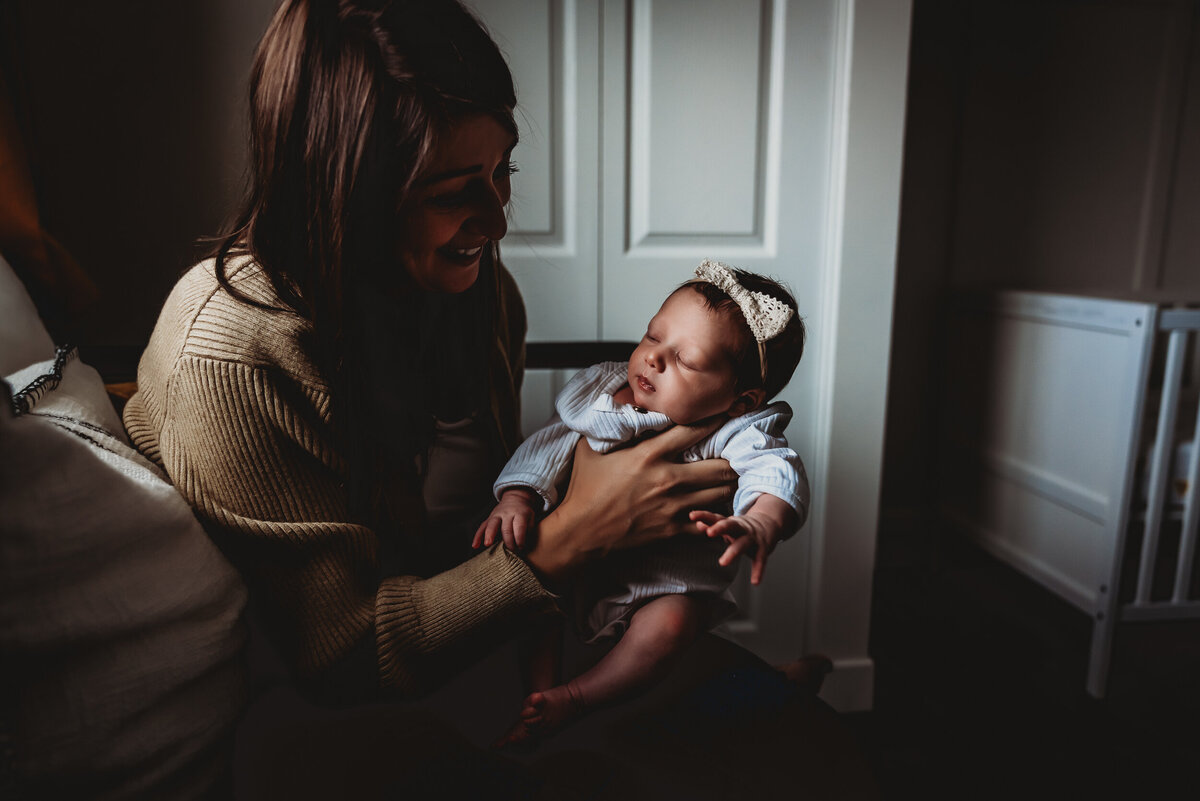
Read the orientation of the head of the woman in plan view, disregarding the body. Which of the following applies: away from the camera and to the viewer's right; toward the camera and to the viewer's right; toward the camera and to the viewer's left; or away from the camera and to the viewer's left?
toward the camera and to the viewer's right

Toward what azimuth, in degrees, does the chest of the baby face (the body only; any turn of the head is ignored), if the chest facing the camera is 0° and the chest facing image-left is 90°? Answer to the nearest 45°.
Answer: approximately 45°

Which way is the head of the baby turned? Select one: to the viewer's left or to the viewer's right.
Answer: to the viewer's left

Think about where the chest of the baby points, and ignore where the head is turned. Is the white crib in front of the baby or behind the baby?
behind
